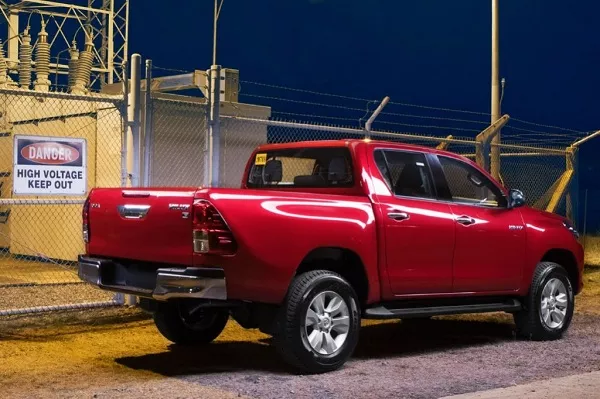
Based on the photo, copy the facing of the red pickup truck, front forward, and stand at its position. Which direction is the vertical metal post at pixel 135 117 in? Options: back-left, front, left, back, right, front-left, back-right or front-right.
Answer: left

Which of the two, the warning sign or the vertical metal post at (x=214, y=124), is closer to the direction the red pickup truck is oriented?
the vertical metal post

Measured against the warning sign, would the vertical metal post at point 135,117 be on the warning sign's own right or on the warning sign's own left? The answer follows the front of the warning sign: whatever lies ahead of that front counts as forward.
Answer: on the warning sign's own left

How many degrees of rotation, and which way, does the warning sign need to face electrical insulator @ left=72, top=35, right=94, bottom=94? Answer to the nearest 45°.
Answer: approximately 180°

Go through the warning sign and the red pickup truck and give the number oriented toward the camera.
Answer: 1

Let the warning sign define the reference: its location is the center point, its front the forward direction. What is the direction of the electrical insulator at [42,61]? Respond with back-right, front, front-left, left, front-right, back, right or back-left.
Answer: back

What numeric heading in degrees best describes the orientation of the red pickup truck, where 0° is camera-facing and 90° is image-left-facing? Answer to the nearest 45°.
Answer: approximately 225°

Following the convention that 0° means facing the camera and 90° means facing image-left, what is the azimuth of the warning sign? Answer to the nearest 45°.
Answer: approximately 0°

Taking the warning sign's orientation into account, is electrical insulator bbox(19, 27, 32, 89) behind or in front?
behind

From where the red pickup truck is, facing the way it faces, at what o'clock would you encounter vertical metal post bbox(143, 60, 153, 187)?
The vertical metal post is roughly at 9 o'clock from the red pickup truck.

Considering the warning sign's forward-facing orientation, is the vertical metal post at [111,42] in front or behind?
behind
